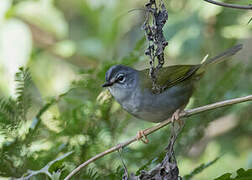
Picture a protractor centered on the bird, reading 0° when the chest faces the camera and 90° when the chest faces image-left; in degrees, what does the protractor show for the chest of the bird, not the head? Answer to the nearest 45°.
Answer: approximately 90°
